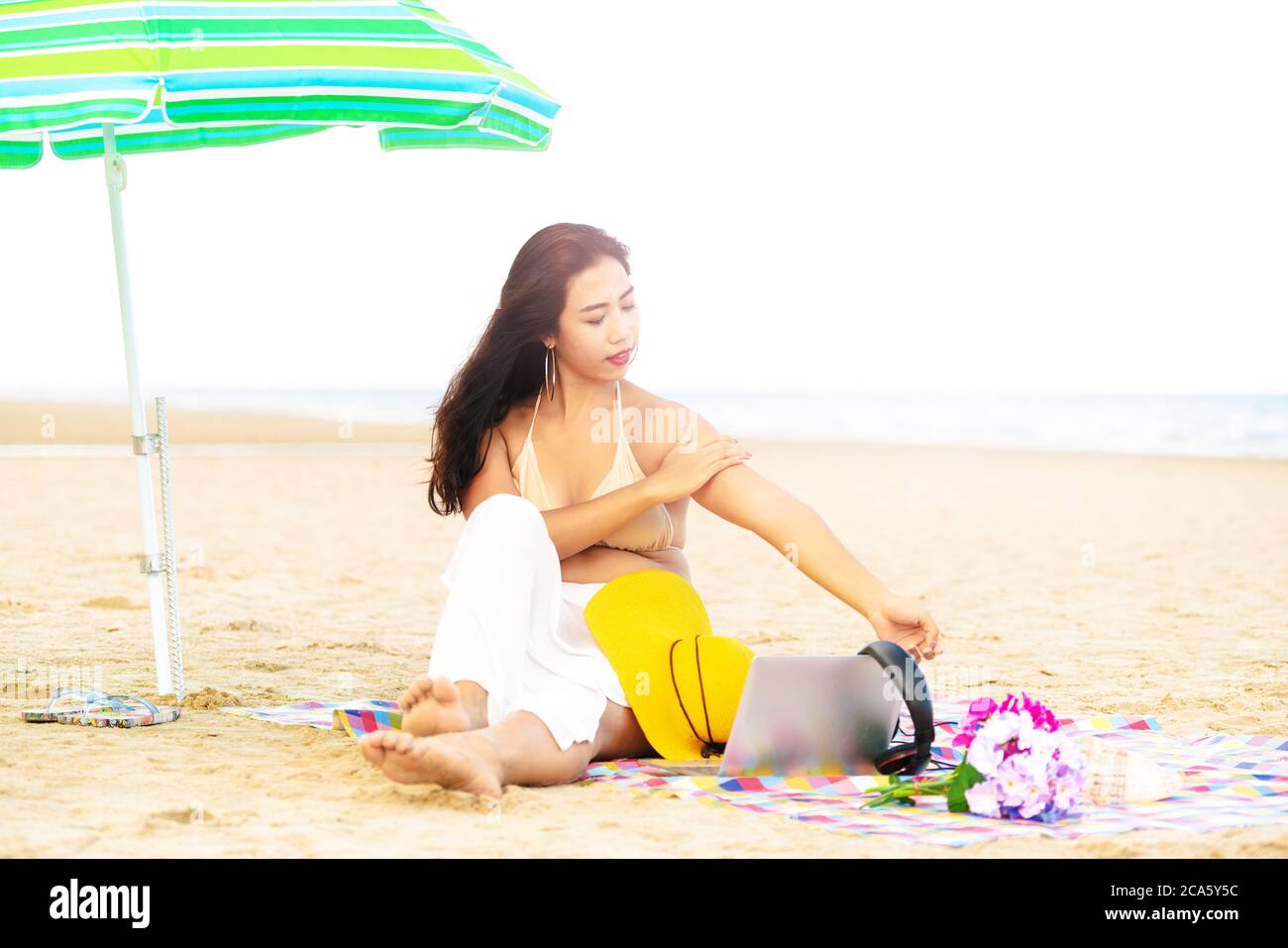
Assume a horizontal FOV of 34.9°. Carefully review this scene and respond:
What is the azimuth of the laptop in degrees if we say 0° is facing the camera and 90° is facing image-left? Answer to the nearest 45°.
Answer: approximately 135°

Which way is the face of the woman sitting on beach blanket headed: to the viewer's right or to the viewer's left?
to the viewer's right
